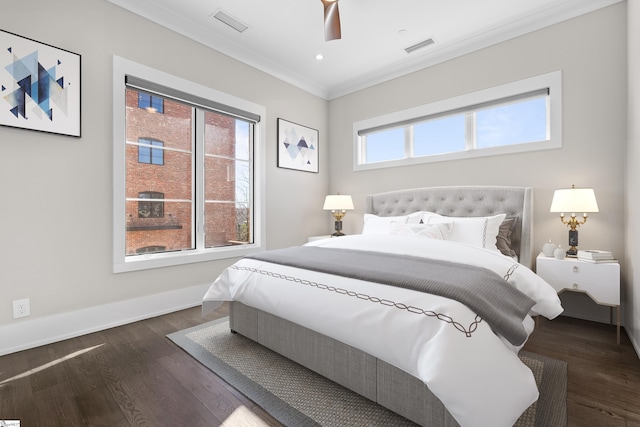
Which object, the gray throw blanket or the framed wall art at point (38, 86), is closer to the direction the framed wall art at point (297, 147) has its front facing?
the gray throw blanket

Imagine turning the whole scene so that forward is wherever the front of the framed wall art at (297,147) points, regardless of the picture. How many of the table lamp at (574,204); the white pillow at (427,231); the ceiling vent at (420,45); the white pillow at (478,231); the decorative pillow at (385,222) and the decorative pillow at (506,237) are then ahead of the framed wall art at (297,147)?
6

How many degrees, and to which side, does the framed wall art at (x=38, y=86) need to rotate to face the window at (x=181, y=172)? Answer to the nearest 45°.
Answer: approximately 45° to its left

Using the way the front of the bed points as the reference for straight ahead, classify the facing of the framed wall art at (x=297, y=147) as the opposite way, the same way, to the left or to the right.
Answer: to the left

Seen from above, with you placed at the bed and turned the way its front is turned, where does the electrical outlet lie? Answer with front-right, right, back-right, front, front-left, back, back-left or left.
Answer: front-right

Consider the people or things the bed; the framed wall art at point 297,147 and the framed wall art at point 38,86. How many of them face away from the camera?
0

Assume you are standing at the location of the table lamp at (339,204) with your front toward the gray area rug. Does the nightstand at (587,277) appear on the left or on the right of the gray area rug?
left

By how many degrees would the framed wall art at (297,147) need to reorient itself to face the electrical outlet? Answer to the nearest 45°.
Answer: approximately 90° to its right

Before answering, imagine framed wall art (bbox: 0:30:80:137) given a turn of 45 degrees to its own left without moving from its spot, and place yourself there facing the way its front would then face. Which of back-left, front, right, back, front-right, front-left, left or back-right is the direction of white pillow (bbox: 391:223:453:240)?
front-right

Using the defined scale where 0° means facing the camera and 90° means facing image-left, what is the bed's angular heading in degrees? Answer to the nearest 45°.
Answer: approximately 45°

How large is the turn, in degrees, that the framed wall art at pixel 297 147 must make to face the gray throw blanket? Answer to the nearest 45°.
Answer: approximately 45° to its right

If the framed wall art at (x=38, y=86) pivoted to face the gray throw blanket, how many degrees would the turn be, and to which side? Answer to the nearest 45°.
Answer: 0° — it already faces it

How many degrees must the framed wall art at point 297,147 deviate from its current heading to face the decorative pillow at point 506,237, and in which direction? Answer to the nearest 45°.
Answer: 0° — it already faces it

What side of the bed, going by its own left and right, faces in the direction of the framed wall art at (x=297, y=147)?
right

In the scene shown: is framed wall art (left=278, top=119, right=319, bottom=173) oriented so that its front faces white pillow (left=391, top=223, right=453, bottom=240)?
yes

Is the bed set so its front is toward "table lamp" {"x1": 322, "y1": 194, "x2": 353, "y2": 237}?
no

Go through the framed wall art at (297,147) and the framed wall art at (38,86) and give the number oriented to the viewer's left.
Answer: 0

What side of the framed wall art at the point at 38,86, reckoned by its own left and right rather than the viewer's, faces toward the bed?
front
